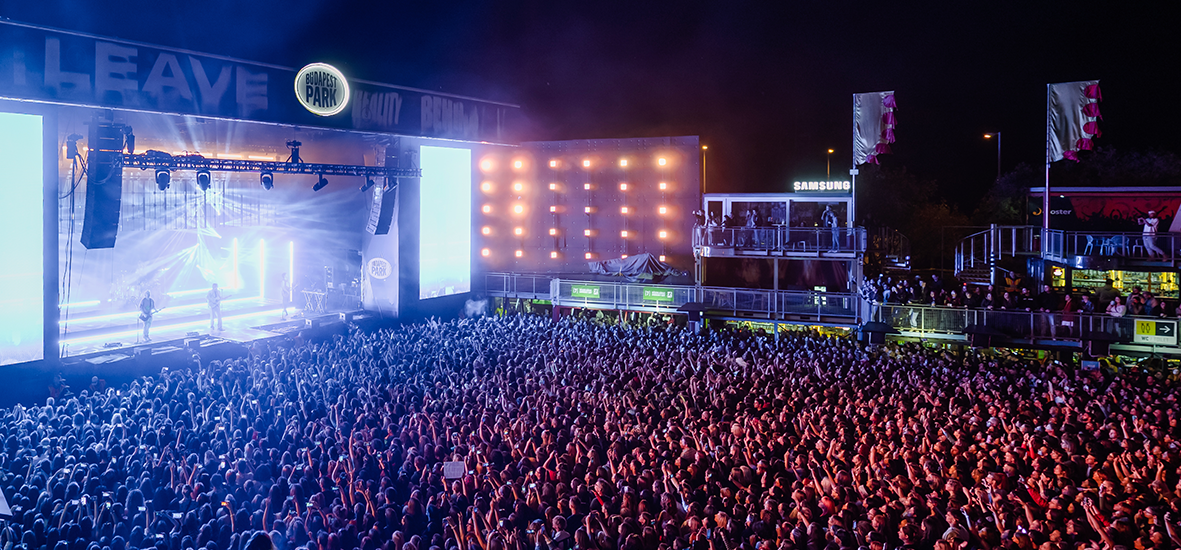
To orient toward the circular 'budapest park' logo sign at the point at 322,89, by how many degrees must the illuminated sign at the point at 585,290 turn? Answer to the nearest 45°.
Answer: approximately 90° to its right

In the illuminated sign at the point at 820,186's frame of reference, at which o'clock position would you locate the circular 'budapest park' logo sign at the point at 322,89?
The circular 'budapest park' logo sign is roughly at 2 o'clock from the illuminated sign.

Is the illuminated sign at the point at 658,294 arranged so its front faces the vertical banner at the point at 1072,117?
no

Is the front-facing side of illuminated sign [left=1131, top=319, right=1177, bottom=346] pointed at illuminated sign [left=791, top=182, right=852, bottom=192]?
no

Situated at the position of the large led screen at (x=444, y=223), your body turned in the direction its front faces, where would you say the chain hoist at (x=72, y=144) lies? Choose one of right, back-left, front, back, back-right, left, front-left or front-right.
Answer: right

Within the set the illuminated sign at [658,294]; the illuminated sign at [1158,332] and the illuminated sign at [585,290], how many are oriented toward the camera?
3

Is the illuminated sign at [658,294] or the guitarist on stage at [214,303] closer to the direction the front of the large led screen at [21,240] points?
the illuminated sign

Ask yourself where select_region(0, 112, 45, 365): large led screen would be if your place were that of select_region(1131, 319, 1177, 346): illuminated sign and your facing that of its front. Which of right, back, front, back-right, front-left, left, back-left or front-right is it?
front-right

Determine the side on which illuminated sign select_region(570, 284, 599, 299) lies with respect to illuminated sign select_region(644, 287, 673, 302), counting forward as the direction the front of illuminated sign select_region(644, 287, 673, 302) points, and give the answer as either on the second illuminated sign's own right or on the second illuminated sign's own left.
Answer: on the second illuminated sign's own right

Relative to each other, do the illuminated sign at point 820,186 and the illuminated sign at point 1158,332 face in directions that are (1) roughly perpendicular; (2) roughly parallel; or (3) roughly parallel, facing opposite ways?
roughly parallel

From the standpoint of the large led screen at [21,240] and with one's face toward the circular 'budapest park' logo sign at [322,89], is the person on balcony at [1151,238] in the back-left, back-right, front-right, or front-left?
front-right

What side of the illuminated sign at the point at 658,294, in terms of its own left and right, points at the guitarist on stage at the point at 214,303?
right

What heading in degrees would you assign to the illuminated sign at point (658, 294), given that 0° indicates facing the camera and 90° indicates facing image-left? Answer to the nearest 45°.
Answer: approximately 0°

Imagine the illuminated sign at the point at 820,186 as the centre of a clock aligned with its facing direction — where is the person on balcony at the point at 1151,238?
The person on balcony is roughly at 10 o'clock from the illuminated sign.

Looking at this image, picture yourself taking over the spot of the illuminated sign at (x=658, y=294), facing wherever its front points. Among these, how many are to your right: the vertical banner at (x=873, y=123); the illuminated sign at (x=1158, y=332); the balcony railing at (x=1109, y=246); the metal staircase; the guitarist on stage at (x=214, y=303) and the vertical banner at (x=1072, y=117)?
1

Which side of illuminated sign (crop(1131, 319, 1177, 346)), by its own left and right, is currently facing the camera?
front

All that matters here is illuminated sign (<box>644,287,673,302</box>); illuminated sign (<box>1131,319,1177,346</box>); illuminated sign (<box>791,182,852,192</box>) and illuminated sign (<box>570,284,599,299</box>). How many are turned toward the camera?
4

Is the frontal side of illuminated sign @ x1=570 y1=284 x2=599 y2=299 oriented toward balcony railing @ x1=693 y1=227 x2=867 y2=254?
no

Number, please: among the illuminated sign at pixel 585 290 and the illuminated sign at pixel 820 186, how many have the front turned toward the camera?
2
